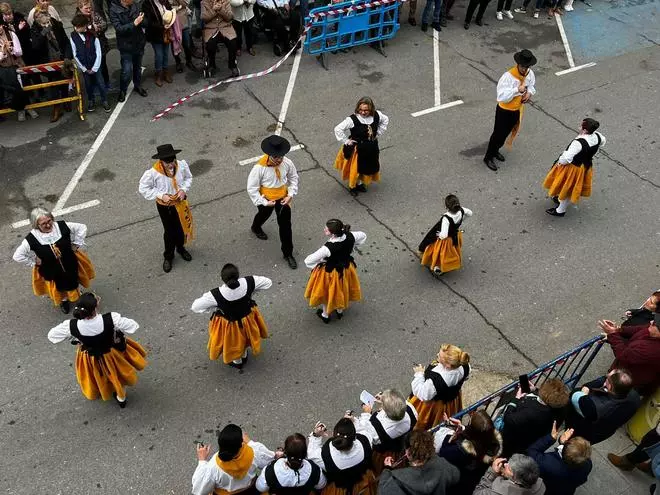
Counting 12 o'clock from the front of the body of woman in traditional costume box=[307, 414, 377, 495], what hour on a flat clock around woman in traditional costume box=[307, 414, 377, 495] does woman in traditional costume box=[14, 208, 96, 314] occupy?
woman in traditional costume box=[14, 208, 96, 314] is roughly at 10 o'clock from woman in traditional costume box=[307, 414, 377, 495].

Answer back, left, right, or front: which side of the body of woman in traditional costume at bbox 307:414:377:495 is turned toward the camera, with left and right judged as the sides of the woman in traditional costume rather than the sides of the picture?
back

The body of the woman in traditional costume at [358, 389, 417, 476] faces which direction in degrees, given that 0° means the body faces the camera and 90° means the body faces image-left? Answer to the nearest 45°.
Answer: approximately 135°

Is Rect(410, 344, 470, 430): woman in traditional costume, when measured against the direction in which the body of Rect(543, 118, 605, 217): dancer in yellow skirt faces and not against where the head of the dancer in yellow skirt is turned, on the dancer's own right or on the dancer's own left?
on the dancer's own left

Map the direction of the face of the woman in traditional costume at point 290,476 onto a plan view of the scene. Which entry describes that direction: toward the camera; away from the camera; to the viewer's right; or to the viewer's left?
away from the camera

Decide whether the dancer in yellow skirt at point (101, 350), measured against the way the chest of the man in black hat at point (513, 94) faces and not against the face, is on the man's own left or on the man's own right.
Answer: on the man's own right

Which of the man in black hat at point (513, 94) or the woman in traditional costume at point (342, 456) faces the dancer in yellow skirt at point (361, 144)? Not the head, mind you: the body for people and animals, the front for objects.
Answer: the woman in traditional costume

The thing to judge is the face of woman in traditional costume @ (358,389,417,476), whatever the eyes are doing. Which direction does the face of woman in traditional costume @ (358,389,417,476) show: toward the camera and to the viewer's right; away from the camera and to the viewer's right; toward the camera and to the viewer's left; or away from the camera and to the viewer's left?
away from the camera and to the viewer's left

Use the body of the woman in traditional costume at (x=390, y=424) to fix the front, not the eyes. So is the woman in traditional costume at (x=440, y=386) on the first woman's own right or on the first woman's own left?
on the first woman's own right

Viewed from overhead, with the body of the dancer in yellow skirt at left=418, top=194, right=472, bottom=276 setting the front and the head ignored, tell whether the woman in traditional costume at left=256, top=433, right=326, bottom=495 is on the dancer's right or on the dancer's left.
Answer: on the dancer's left

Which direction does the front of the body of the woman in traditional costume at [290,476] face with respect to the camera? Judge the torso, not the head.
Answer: away from the camera

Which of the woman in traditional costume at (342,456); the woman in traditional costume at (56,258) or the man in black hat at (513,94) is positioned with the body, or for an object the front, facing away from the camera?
the woman in traditional costume at (342,456)

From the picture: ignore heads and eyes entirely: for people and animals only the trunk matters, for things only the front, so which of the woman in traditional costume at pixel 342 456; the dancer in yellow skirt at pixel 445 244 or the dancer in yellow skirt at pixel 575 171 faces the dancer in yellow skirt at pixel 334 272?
the woman in traditional costume

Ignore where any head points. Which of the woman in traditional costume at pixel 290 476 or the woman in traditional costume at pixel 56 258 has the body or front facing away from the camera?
the woman in traditional costume at pixel 290 476
